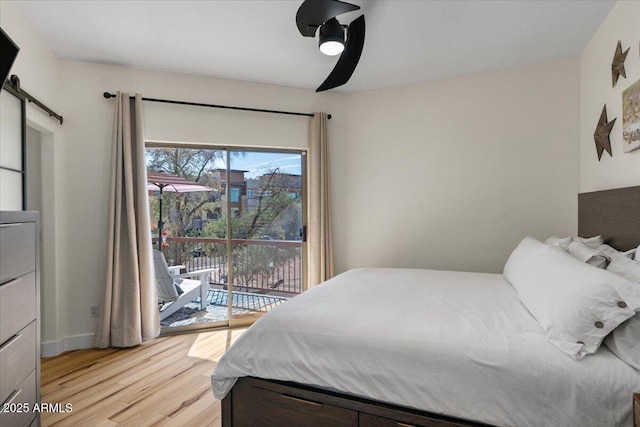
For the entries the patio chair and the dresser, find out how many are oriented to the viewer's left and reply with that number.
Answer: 0

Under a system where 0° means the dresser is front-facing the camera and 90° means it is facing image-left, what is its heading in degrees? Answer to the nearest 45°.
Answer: approximately 315°

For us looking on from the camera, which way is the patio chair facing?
facing away from the viewer and to the right of the viewer

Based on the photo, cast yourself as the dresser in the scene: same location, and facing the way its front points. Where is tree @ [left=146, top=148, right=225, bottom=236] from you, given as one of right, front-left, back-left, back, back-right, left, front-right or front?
left

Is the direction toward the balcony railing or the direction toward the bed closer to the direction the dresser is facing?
the bed

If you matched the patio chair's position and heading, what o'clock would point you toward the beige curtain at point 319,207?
The beige curtain is roughly at 2 o'clock from the patio chair.

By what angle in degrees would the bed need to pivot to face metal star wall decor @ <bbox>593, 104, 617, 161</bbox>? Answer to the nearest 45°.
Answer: approximately 135° to its right

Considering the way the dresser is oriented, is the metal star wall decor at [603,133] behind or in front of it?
in front

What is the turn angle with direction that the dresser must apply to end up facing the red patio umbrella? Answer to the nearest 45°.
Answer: approximately 90° to its left

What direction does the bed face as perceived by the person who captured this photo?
facing to the left of the viewer

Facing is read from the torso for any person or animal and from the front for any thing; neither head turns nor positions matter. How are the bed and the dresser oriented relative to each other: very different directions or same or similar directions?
very different directions

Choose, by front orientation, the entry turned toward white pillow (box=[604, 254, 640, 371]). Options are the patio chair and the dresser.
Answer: the dresser

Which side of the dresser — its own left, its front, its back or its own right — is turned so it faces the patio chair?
left
